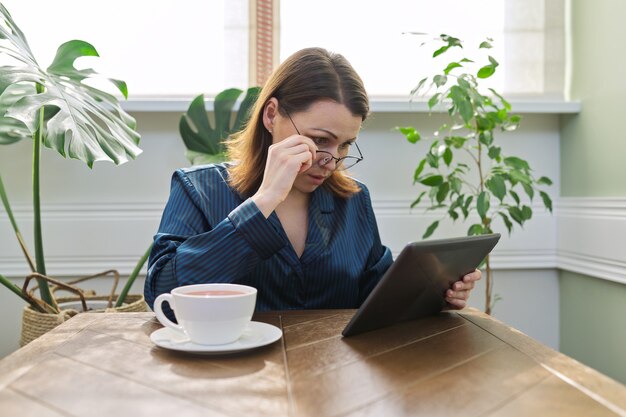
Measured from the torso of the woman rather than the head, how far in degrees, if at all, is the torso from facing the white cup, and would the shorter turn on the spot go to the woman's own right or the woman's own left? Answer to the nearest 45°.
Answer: approximately 45° to the woman's own right

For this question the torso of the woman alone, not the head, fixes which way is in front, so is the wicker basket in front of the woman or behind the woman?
behind

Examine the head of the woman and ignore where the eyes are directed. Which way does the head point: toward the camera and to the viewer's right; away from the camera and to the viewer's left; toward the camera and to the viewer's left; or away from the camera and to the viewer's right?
toward the camera and to the viewer's right

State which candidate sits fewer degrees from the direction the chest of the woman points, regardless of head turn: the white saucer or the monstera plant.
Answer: the white saucer

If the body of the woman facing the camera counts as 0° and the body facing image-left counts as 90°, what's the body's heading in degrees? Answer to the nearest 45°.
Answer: approximately 315°

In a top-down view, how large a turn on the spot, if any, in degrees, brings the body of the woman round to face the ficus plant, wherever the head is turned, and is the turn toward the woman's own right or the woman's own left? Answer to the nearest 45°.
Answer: approximately 90° to the woman's own left

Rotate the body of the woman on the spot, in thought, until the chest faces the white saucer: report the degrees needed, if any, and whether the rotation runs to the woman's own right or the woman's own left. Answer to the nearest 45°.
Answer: approximately 45° to the woman's own right
